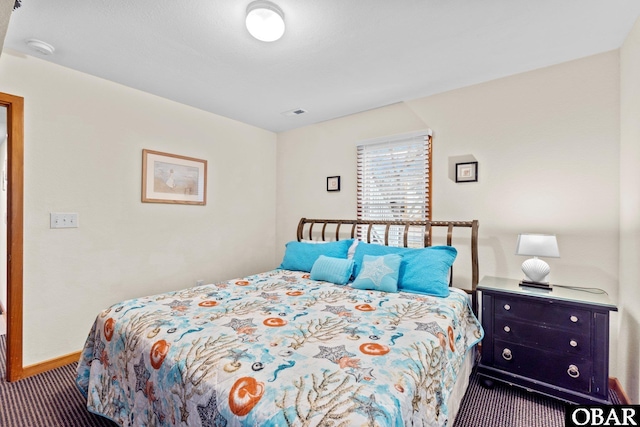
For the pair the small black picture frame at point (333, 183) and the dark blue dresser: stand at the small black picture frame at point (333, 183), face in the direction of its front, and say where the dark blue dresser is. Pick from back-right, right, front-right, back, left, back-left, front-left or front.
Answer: left

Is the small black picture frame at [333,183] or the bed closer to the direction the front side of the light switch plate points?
the bed

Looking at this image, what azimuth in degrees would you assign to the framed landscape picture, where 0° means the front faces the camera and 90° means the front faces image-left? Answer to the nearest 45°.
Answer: approximately 315°

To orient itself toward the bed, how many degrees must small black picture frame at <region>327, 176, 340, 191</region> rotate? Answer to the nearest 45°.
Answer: approximately 45° to its left

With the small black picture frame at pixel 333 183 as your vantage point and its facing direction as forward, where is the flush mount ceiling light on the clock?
The flush mount ceiling light is roughly at 11 o'clock from the small black picture frame.

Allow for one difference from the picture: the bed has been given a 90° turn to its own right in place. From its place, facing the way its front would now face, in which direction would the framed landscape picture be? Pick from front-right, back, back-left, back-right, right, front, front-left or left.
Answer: front

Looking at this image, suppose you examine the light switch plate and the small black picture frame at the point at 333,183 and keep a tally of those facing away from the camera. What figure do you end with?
0

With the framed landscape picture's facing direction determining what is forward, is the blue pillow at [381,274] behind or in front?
in front

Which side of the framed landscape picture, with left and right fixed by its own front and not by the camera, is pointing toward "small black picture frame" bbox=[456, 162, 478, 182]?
front

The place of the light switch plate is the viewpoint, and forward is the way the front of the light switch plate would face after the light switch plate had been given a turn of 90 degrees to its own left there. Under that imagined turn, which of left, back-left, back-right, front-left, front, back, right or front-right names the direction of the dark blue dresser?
front-right

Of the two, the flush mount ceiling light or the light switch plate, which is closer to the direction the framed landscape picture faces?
the flush mount ceiling light
